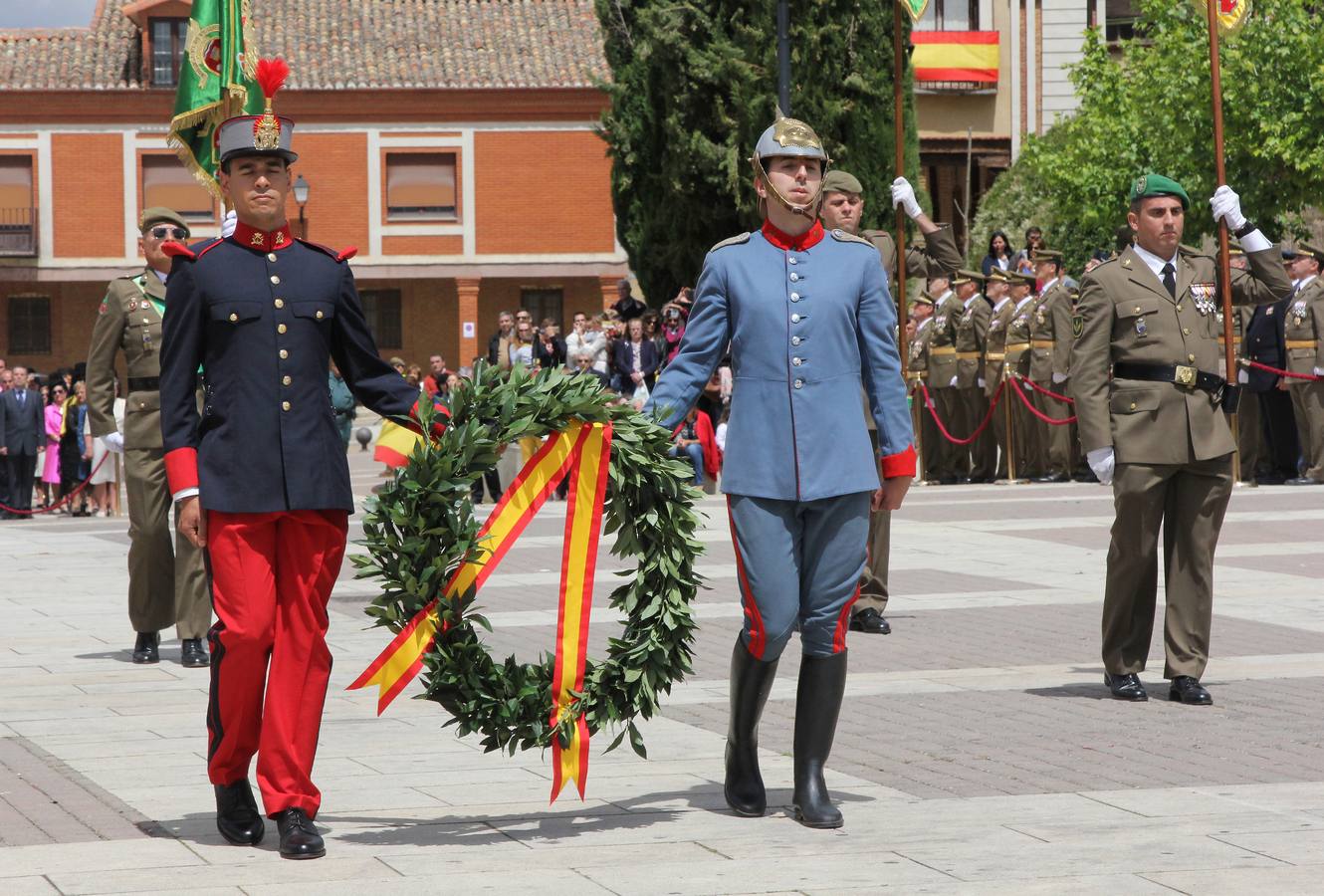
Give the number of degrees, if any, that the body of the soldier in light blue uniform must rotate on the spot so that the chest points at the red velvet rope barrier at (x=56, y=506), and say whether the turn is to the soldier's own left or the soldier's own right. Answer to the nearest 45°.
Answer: approximately 135° to the soldier's own right

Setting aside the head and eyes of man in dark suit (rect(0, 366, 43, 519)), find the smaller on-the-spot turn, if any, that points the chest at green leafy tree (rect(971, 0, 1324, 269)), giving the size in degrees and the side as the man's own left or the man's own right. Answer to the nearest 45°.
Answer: approximately 90° to the man's own left

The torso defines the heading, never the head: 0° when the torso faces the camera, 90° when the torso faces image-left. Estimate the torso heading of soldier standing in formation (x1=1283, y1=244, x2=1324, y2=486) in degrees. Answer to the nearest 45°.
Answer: approximately 45°

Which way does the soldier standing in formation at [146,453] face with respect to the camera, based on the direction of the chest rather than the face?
toward the camera

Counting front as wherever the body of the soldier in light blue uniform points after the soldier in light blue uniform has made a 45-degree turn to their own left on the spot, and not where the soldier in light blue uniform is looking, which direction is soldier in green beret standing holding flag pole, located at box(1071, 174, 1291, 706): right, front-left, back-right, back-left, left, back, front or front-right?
left

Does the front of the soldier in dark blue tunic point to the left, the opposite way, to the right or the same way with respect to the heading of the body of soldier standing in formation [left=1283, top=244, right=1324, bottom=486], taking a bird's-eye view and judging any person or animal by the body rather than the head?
to the left

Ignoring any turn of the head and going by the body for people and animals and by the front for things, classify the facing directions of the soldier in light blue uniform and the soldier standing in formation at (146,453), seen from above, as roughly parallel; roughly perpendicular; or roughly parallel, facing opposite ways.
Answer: roughly parallel

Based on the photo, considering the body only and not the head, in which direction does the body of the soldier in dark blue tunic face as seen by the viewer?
toward the camera

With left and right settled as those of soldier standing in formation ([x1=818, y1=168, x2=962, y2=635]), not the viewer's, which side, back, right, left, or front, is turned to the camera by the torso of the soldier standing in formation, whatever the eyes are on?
front

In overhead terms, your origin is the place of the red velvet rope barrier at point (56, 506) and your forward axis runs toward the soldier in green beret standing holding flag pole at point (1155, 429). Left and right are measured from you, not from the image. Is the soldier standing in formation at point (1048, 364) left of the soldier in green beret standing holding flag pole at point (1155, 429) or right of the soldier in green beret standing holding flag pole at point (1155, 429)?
left

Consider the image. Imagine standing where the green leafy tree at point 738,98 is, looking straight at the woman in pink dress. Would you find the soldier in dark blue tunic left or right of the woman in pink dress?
left

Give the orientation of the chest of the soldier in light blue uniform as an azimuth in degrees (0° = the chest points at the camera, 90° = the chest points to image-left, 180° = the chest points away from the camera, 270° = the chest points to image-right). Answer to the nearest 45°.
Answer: approximately 0°

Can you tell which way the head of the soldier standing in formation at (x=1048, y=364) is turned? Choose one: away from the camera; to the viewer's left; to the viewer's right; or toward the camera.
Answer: to the viewer's left

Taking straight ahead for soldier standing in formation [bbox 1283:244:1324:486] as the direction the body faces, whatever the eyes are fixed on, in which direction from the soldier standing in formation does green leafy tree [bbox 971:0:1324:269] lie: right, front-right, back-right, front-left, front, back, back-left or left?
back-right

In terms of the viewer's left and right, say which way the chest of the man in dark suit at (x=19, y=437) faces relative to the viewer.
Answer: facing the viewer

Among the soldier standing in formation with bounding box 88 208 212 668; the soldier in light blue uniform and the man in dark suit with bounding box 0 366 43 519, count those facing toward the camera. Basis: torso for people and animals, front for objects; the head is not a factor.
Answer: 3

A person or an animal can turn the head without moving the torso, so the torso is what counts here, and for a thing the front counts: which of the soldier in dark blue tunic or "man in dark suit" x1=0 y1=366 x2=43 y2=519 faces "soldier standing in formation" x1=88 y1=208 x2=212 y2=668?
the man in dark suit

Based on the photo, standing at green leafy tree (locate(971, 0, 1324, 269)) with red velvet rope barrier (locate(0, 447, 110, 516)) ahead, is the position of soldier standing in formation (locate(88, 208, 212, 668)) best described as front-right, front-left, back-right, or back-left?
front-left
